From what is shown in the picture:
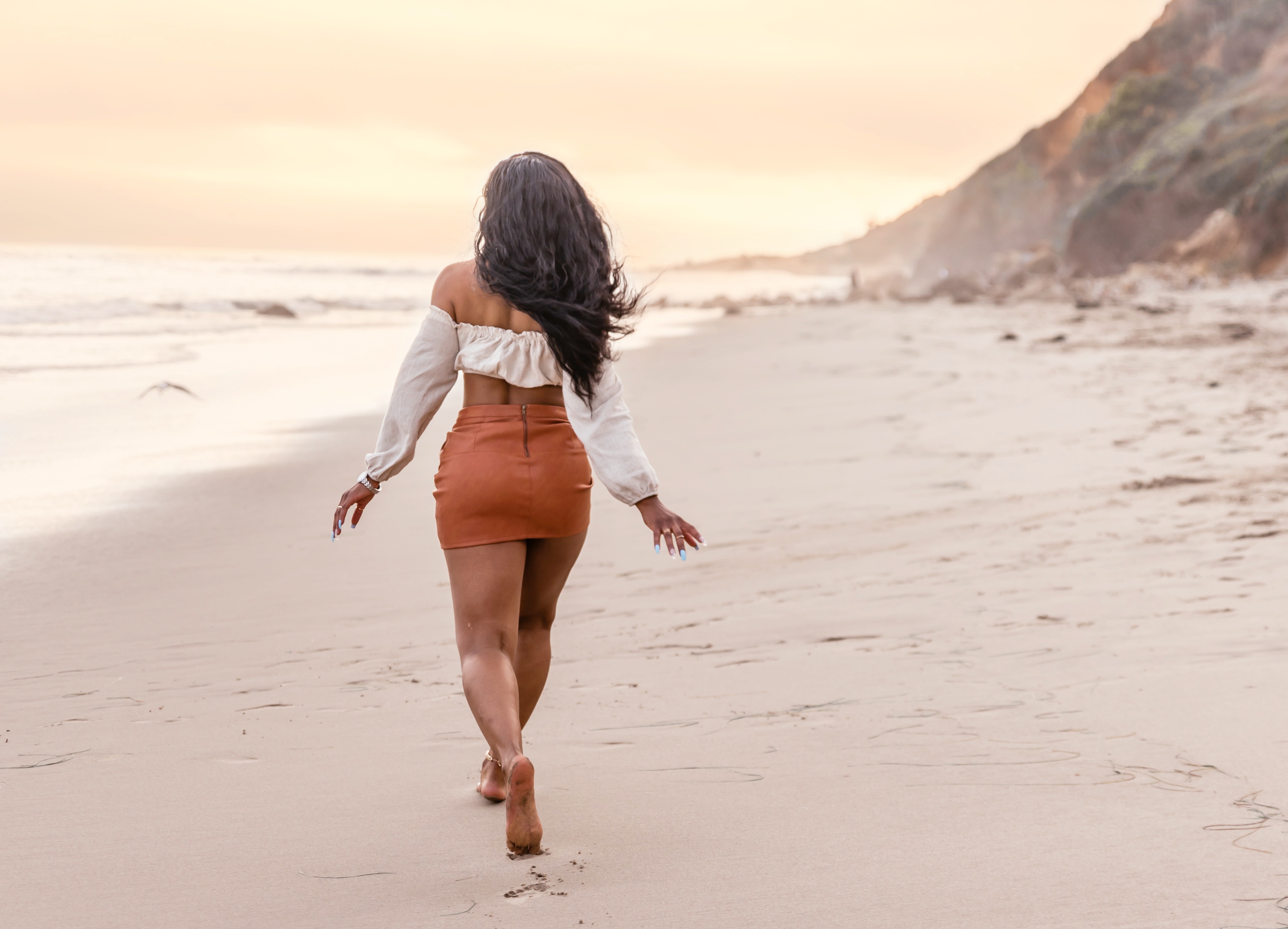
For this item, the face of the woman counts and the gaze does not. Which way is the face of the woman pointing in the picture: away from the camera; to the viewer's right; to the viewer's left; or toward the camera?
away from the camera

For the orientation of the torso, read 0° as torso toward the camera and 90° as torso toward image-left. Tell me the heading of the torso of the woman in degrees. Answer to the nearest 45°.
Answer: approximately 180°
